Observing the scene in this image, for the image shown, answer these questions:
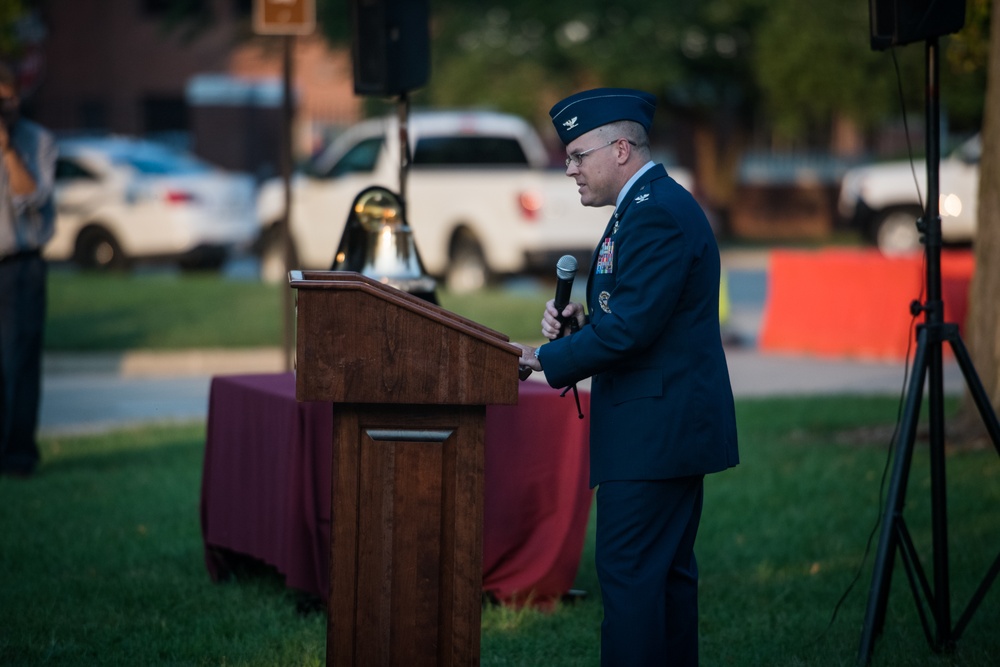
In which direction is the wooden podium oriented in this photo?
to the viewer's left

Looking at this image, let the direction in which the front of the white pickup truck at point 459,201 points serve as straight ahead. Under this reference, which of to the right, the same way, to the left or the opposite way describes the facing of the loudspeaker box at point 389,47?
to the left

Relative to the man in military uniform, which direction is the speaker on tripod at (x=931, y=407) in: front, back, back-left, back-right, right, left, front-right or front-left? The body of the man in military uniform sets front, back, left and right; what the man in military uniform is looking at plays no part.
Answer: back-right

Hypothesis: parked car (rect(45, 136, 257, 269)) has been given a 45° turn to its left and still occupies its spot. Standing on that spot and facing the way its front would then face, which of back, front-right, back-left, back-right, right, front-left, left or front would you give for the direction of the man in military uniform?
left

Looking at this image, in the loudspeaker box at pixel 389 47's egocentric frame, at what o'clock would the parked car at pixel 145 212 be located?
The parked car is roughly at 4 o'clock from the loudspeaker box.

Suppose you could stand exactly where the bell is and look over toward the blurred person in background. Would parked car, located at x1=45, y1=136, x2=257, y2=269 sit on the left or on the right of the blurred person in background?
right

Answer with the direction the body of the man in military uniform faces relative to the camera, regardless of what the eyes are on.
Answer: to the viewer's left

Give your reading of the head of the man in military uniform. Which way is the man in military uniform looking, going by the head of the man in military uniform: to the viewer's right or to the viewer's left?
to the viewer's left

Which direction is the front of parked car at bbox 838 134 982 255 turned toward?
to the viewer's left

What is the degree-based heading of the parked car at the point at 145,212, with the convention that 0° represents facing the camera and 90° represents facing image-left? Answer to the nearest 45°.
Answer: approximately 135°
